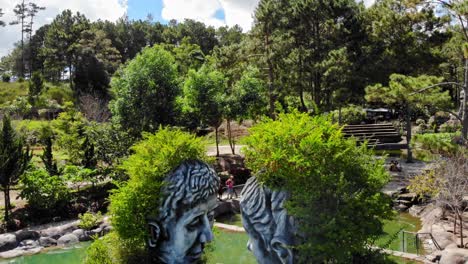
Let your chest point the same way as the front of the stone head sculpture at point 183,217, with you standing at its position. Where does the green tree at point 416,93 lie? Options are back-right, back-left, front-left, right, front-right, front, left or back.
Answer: left

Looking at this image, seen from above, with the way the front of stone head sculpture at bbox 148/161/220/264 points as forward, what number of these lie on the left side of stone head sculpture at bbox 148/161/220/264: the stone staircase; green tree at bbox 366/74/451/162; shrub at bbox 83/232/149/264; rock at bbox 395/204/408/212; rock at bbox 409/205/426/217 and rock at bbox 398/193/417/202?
5

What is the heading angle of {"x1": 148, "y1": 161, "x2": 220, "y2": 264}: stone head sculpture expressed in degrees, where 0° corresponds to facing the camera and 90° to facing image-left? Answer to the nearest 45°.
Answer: approximately 315°

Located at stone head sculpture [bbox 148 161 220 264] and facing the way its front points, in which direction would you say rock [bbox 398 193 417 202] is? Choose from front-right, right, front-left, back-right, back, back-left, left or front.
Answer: left

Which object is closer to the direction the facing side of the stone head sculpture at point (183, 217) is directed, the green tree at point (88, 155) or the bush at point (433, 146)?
the bush

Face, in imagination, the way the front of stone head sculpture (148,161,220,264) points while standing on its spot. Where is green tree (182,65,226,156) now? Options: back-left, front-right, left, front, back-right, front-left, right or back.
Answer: back-left

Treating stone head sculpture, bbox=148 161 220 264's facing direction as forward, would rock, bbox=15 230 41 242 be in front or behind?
behind

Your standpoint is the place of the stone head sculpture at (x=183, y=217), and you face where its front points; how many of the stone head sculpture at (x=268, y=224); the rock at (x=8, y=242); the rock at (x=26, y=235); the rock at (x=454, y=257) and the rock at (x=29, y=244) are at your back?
3

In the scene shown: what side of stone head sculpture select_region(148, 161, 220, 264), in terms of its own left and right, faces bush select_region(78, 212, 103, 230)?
back

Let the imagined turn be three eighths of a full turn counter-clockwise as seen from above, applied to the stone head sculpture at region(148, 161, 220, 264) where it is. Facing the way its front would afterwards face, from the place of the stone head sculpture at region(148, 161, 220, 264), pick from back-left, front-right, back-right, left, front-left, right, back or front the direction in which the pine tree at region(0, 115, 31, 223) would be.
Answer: front-left

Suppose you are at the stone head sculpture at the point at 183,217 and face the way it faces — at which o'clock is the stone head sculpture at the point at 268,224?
the stone head sculpture at the point at 268,224 is roughly at 12 o'clock from the stone head sculpture at the point at 183,217.

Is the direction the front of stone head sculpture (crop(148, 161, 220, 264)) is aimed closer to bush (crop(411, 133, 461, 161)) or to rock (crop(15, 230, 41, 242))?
the bush

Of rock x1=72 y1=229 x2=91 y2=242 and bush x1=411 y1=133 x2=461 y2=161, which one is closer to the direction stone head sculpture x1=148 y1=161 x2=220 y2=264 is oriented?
the bush

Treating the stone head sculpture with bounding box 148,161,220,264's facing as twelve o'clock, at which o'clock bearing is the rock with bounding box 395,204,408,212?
The rock is roughly at 9 o'clock from the stone head sculpture.

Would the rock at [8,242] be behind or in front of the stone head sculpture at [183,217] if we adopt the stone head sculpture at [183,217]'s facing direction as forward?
behind
